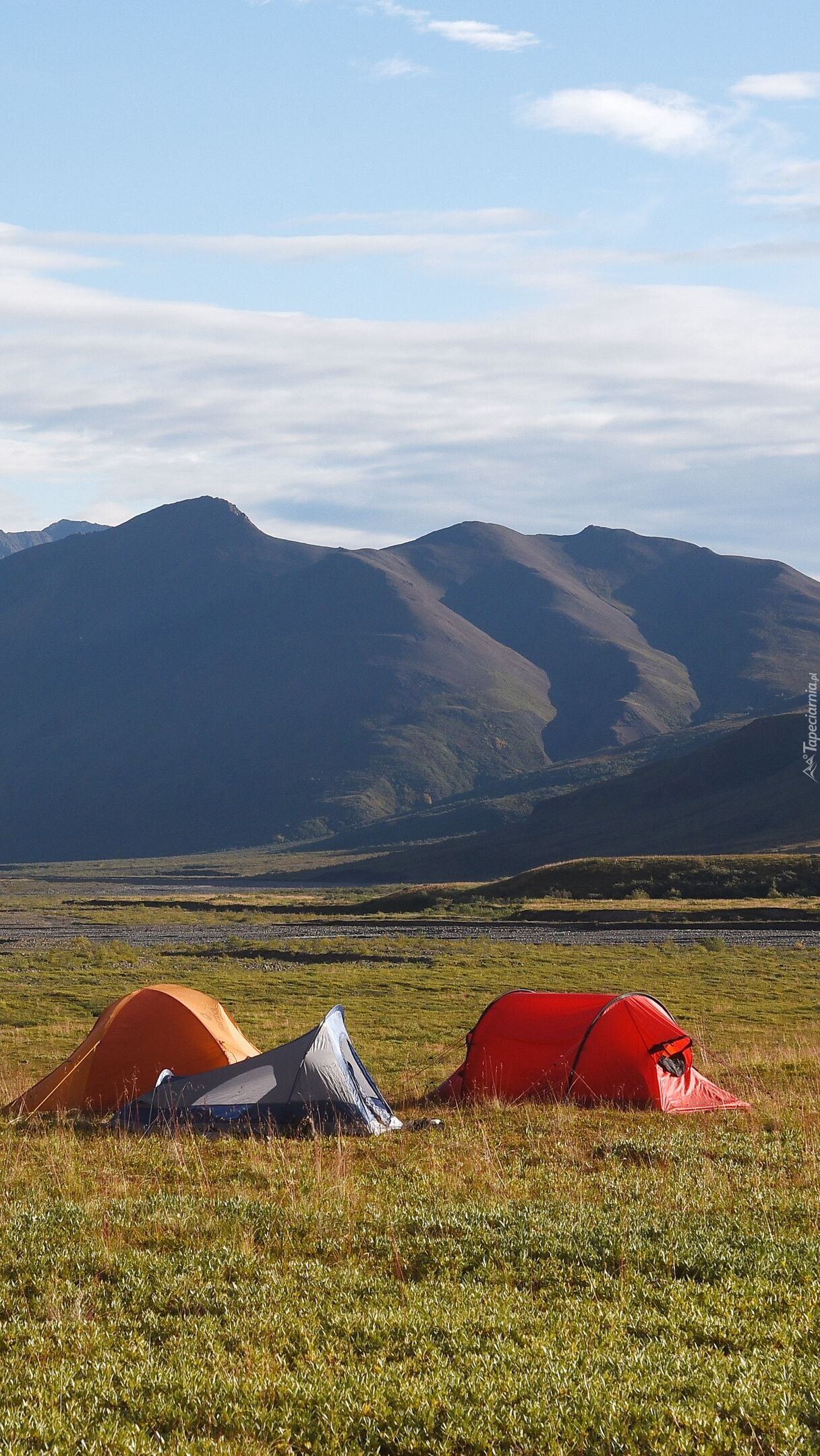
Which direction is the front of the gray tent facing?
to the viewer's right

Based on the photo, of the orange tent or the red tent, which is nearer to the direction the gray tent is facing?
the red tent

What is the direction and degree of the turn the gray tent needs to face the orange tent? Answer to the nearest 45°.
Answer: approximately 135° to its left
